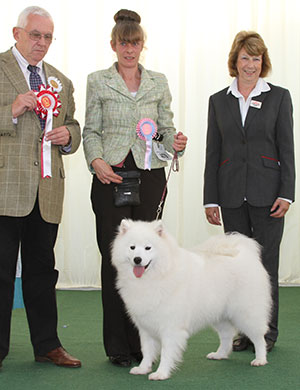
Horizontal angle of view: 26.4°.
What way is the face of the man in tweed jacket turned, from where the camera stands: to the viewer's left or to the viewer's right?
to the viewer's right

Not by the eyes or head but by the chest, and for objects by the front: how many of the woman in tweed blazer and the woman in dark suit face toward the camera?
2

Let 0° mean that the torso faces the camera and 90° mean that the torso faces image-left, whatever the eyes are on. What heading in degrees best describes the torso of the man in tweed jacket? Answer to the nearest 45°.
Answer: approximately 315°

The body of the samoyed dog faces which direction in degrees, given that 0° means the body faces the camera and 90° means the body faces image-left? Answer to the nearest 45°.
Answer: approximately 45°

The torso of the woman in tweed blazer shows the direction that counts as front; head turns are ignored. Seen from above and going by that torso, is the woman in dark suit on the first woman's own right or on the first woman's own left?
on the first woman's own left

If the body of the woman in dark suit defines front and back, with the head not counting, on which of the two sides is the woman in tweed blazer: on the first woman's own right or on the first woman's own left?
on the first woman's own right

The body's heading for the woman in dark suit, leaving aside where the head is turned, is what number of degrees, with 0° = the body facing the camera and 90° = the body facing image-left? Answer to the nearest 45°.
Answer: approximately 0°

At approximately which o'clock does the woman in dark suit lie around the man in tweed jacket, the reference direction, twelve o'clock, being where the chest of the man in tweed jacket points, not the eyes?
The woman in dark suit is roughly at 10 o'clock from the man in tweed jacket.

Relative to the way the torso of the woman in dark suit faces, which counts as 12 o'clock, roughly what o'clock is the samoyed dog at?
The samoyed dog is roughly at 1 o'clock from the woman in dark suit.
